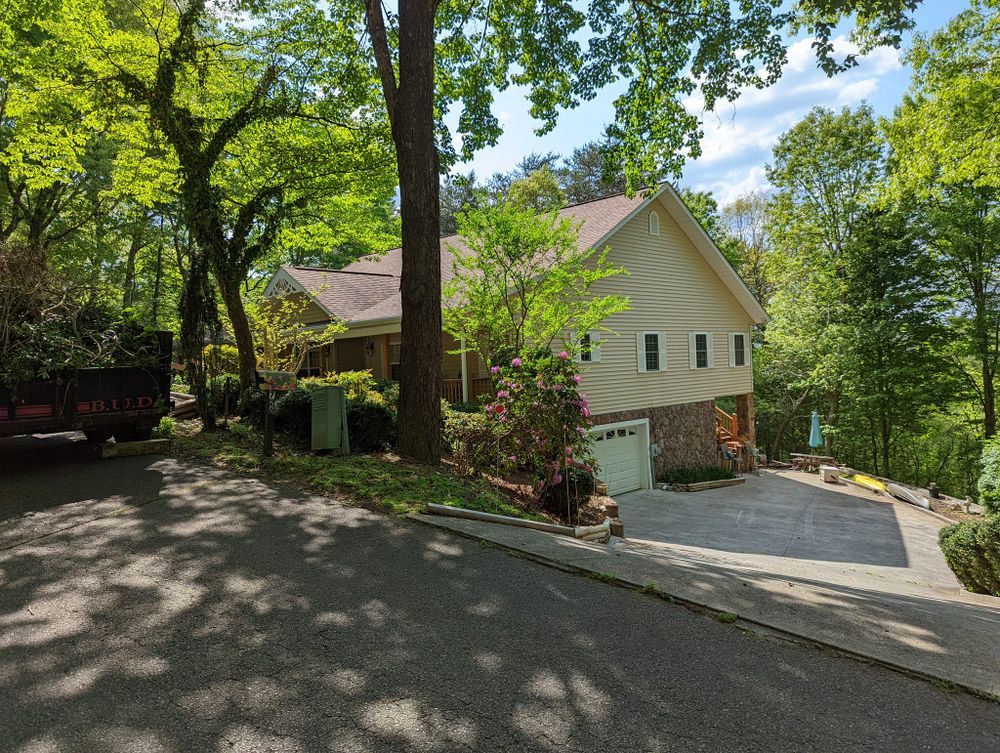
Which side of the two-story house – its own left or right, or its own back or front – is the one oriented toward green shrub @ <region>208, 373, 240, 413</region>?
front

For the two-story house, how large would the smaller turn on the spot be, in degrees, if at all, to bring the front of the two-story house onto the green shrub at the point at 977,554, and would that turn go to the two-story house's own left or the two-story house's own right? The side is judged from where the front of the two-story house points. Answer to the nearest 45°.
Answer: approximately 45° to the two-story house's own left

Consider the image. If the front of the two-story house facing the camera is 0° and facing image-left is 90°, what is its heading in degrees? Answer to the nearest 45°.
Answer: approximately 45°

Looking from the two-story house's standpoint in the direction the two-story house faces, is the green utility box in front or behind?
in front

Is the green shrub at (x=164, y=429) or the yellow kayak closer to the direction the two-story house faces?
the green shrub

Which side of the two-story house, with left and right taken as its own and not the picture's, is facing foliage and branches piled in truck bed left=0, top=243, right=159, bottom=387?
front

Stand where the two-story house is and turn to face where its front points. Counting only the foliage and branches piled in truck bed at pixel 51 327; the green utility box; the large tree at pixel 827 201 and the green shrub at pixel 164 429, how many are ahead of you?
3

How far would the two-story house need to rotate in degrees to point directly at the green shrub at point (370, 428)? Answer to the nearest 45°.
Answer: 0° — it already faces it

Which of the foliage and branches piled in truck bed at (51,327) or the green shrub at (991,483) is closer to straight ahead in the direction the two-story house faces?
the foliage and branches piled in truck bed

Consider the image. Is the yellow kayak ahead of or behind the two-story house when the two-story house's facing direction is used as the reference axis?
behind

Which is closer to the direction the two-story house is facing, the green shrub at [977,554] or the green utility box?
the green utility box

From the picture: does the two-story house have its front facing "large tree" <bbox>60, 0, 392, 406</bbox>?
yes

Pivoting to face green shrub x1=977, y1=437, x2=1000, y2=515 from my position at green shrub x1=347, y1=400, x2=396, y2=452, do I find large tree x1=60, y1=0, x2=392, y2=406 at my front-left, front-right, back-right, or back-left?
back-left

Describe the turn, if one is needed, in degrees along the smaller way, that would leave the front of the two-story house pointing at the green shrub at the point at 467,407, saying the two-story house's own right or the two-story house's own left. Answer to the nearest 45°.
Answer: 0° — it already faces it

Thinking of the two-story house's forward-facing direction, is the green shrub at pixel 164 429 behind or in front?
in front

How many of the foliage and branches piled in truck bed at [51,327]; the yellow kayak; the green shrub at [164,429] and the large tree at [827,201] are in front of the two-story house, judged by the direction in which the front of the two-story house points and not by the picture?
2
